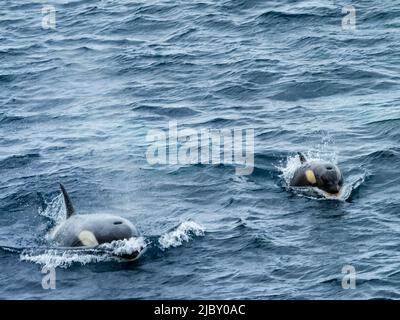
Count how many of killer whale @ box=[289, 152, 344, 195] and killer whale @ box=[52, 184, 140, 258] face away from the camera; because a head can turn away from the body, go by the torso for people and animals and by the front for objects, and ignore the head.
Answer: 0

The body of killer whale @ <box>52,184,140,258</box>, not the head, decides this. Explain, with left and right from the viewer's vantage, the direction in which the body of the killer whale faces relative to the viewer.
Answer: facing the viewer and to the right of the viewer

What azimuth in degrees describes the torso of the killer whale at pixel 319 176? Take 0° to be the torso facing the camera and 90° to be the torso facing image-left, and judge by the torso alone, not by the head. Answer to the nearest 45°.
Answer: approximately 315°

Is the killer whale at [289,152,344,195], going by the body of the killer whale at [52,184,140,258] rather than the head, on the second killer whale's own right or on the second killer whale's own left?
on the second killer whale's own left

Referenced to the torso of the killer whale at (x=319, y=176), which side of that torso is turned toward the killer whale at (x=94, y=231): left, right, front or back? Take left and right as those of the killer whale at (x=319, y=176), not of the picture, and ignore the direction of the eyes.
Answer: right
